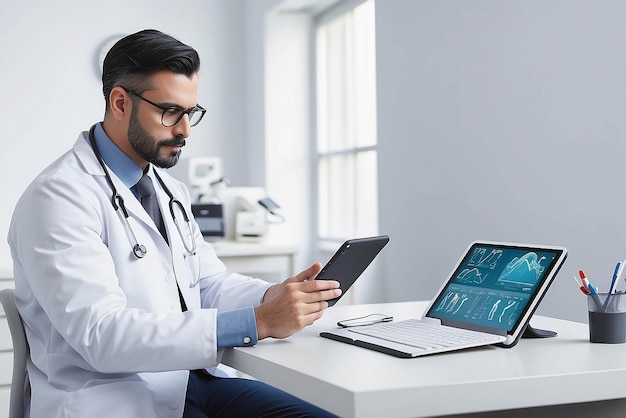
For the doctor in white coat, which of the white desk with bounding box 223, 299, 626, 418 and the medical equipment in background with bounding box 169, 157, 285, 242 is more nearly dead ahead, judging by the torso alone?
the white desk

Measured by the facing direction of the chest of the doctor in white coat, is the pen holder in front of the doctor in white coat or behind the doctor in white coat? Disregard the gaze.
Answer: in front

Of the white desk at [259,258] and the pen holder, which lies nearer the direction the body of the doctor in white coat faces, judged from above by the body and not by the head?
the pen holder

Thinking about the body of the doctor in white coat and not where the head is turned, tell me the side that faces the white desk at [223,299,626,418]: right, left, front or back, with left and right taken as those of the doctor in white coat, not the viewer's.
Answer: front

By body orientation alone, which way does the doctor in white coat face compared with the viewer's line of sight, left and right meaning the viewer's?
facing the viewer and to the right of the viewer
